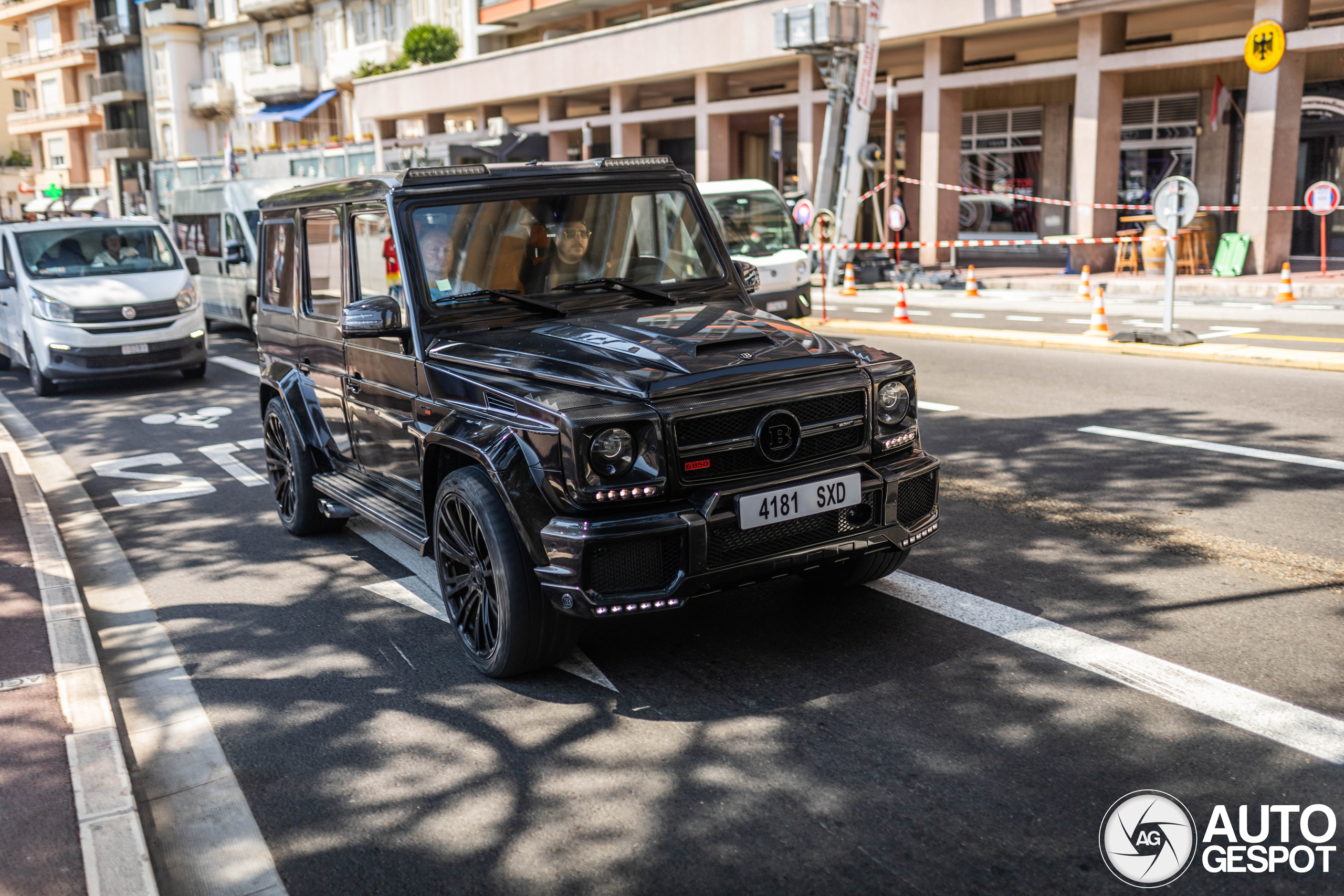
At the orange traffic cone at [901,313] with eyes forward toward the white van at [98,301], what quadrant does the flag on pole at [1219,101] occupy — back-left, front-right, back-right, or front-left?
back-right

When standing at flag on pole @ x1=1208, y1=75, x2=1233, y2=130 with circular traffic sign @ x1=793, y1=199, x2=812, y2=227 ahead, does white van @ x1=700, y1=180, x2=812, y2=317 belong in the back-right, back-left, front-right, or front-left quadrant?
front-left

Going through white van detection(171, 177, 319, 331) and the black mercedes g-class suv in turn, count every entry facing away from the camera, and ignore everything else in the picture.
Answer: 0

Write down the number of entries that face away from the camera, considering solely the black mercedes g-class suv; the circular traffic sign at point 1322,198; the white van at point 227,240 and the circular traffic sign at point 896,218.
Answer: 0

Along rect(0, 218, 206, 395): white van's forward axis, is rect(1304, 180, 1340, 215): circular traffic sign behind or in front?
in front

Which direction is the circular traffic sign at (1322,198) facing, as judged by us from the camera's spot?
facing the viewer

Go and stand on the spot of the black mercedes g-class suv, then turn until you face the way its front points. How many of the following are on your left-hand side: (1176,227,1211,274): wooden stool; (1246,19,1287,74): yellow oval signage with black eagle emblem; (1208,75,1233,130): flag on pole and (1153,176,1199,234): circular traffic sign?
4

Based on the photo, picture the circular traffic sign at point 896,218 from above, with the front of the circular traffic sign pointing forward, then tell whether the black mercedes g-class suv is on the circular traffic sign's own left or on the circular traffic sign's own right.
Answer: on the circular traffic sign's own right

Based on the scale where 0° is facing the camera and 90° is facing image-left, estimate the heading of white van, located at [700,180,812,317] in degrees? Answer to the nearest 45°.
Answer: approximately 315°

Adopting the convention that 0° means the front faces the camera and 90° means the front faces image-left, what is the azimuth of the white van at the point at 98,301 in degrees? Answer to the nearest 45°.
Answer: approximately 315°

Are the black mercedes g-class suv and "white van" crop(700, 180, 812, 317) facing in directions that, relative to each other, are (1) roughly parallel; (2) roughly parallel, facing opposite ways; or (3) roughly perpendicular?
roughly parallel

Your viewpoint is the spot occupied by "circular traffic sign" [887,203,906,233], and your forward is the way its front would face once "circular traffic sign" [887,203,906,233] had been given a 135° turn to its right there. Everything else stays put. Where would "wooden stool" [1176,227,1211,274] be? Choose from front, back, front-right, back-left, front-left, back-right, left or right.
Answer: back

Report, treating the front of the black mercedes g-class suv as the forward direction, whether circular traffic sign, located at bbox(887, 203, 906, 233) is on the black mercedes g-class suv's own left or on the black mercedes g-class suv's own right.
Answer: on the black mercedes g-class suv's own left

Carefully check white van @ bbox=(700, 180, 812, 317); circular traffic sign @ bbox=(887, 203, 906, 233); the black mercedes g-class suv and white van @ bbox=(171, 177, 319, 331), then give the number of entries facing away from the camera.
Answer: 0

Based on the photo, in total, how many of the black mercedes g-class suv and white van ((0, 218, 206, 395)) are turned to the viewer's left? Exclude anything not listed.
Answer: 0
